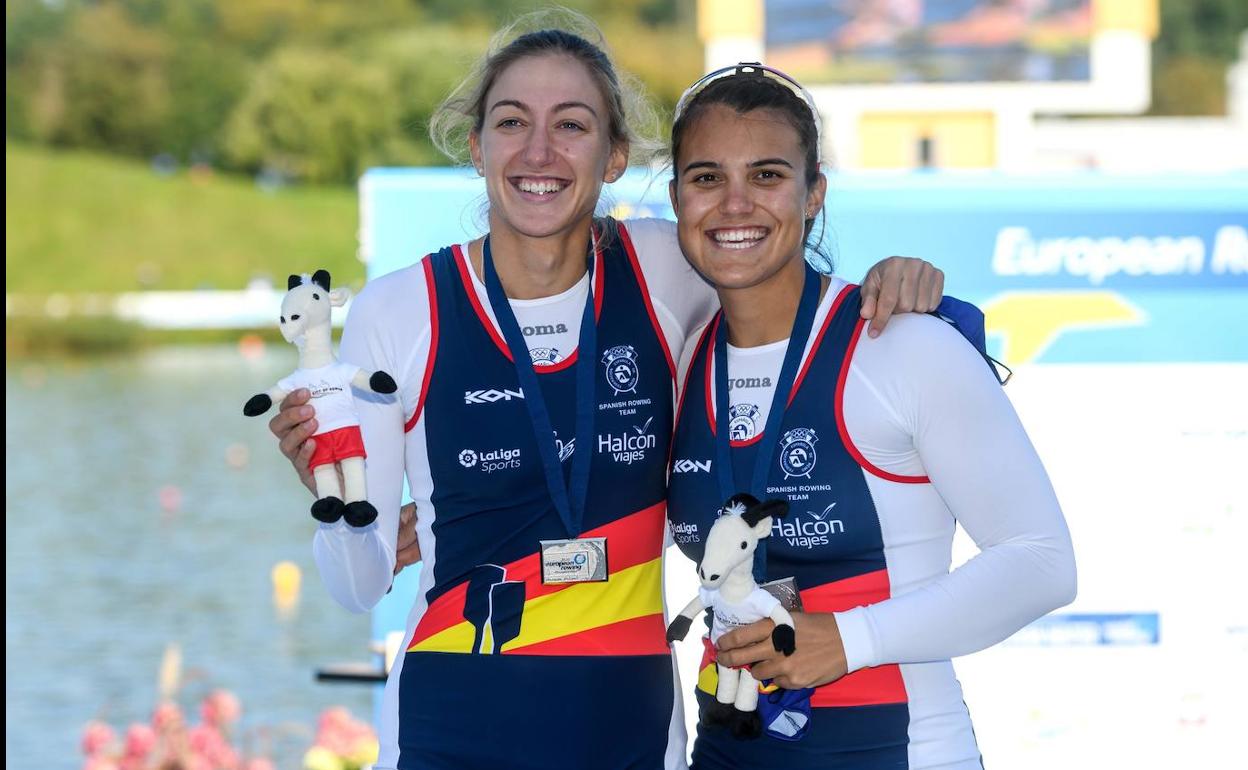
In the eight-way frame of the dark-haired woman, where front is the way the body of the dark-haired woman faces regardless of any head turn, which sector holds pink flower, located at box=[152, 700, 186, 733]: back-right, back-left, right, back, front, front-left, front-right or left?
right

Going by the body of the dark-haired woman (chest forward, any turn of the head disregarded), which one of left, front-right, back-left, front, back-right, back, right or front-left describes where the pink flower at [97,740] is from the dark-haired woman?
right

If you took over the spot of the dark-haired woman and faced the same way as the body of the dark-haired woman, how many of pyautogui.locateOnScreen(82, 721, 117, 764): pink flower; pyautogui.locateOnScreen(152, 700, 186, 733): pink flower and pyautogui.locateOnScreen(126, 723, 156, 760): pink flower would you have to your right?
3

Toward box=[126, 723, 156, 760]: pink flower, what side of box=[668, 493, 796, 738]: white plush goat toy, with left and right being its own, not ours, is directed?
right

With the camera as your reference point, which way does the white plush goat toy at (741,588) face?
facing the viewer and to the left of the viewer
